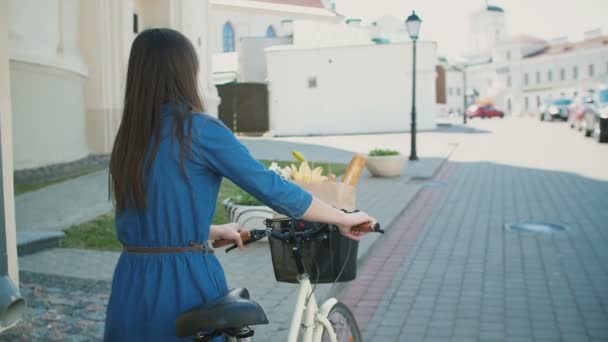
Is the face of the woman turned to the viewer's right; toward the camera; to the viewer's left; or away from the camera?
away from the camera

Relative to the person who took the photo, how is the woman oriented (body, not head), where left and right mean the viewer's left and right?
facing away from the viewer and to the right of the viewer

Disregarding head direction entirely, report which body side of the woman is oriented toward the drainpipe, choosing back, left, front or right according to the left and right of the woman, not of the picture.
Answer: left

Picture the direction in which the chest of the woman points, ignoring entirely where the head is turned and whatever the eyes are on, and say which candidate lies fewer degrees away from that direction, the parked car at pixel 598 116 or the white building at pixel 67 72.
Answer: the parked car

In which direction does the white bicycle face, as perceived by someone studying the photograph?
facing away from the viewer and to the right of the viewer

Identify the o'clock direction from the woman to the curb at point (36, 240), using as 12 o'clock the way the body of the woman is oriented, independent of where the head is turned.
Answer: The curb is roughly at 10 o'clock from the woman.
